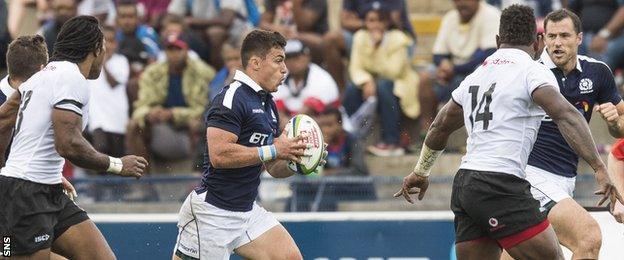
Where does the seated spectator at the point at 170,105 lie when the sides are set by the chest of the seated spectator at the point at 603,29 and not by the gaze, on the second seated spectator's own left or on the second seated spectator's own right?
on the second seated spectator's own right

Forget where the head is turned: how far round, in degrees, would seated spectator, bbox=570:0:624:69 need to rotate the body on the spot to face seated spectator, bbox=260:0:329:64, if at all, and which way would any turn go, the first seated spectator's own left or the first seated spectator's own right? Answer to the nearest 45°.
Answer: approximately 90° to the first seated spectator's own right

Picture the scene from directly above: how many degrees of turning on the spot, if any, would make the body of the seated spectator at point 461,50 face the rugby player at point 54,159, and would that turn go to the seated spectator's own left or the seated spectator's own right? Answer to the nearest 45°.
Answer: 0° — they already face them

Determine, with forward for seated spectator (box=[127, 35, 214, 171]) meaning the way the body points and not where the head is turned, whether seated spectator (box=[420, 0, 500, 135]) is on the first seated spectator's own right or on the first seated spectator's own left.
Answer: on the first seated spectator's own left

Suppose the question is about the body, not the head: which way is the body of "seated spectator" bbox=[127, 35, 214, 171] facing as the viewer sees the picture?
toward the camera

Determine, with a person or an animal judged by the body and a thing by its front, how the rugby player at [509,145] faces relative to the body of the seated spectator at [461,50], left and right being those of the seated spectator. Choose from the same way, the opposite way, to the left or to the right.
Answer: the opposite way

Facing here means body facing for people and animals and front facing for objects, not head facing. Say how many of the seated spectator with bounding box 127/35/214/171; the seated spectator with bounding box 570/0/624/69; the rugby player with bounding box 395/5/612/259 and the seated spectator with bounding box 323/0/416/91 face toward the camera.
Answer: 3

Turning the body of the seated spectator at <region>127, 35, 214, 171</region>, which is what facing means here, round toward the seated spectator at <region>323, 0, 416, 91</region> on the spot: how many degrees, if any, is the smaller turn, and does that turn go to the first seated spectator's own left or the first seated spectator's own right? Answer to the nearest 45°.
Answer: approximately 90° to the first seated spectator's own left

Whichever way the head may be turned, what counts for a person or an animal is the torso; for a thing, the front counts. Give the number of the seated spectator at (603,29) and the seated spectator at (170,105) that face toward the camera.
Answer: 2

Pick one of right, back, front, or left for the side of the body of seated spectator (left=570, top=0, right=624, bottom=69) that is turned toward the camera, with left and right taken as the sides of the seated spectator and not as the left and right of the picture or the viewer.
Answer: front

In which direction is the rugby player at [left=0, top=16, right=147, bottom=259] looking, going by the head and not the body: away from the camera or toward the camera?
away from the camera

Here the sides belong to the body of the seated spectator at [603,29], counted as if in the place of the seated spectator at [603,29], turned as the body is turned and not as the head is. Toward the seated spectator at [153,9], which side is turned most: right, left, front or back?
right
